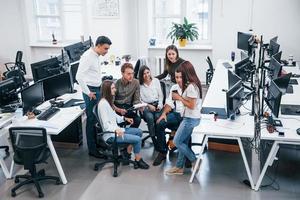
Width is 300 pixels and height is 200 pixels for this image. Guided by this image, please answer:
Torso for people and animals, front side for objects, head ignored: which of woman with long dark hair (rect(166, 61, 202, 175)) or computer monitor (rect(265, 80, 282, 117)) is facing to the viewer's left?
the woman with long dark hair

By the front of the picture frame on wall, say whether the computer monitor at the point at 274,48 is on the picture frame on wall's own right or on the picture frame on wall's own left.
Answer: on the picture frame on wall's own left

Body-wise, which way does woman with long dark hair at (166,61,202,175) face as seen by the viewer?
to the viewer's left

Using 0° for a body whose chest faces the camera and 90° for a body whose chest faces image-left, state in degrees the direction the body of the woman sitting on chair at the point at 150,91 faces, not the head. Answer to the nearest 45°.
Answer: approximately 0°

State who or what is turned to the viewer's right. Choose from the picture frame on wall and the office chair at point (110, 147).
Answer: the office chair

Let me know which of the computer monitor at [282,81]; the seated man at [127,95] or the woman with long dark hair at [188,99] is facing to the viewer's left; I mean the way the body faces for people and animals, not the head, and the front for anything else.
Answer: the woman with long dark hair

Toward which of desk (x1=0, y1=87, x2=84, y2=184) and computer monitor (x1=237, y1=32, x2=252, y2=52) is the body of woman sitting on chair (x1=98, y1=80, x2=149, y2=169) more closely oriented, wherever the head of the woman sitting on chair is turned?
the computer monitor

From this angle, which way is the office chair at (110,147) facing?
to the viewer's right

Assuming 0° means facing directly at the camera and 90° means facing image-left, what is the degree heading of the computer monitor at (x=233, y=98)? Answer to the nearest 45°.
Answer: approximately 135°
